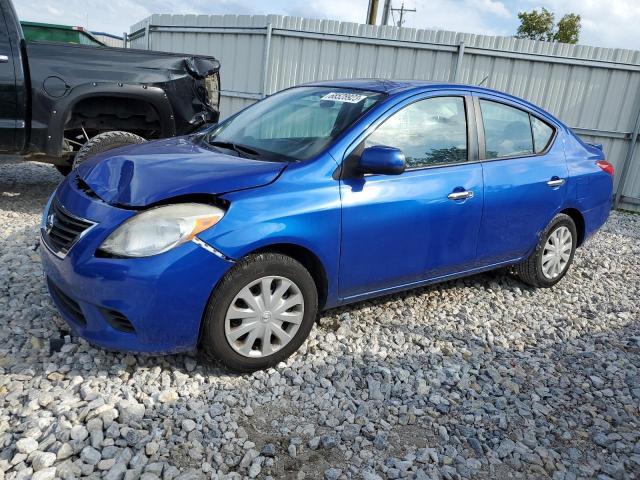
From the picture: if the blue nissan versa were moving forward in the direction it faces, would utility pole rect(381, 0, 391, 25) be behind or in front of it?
behind

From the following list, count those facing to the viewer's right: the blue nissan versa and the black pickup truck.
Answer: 0

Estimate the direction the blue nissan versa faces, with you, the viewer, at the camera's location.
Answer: facing the viewer and to the left of the viewer

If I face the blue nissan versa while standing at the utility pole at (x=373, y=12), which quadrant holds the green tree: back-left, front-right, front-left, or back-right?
back-left

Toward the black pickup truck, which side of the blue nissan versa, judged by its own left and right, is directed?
right

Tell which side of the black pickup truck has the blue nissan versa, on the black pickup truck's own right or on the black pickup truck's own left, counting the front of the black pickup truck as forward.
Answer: on the black pickup truck's own left

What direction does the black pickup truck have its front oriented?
to the viewer's left

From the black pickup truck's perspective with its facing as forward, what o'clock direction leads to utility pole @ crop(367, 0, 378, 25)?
The utility pole is roughly at 4 o'clock from the black pickup truck.

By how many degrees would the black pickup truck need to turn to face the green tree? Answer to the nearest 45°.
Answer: approximately 135° to its right

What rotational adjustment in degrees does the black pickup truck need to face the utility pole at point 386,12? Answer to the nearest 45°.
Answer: approximately 135° to its right

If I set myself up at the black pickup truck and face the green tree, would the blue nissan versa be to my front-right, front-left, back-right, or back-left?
back-right
